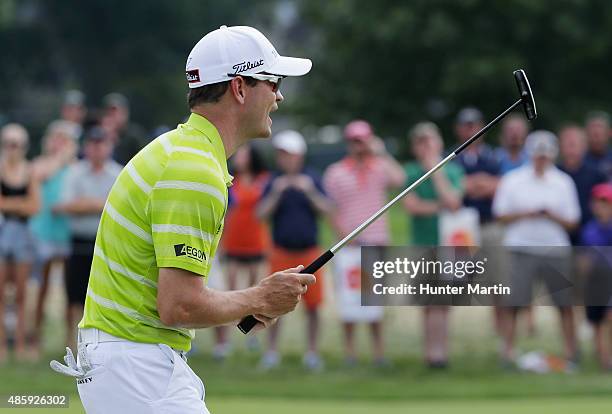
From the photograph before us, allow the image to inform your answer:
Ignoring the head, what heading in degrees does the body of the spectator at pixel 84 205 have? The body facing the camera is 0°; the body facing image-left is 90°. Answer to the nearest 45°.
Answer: approximately 0°

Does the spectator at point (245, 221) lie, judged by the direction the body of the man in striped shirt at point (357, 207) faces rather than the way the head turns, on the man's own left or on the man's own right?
on the man's own right

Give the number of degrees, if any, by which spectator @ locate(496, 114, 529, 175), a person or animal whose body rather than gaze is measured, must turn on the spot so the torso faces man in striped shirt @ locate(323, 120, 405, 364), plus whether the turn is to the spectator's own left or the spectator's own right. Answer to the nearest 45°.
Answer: approximately 45° to the spectator's own right

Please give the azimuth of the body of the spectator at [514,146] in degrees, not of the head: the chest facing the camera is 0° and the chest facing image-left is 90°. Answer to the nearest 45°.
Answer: approximately 0°

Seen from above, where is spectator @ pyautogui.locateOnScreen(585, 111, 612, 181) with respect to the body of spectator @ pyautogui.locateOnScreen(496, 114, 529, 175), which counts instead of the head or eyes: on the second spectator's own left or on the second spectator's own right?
on the second spectator's own left

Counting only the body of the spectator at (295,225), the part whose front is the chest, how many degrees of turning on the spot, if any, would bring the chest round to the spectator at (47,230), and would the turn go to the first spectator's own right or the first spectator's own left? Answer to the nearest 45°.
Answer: approximately 90° to the first spectator's own right

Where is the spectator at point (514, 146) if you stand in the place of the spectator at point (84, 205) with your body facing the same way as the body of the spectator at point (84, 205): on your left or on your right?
on your left
